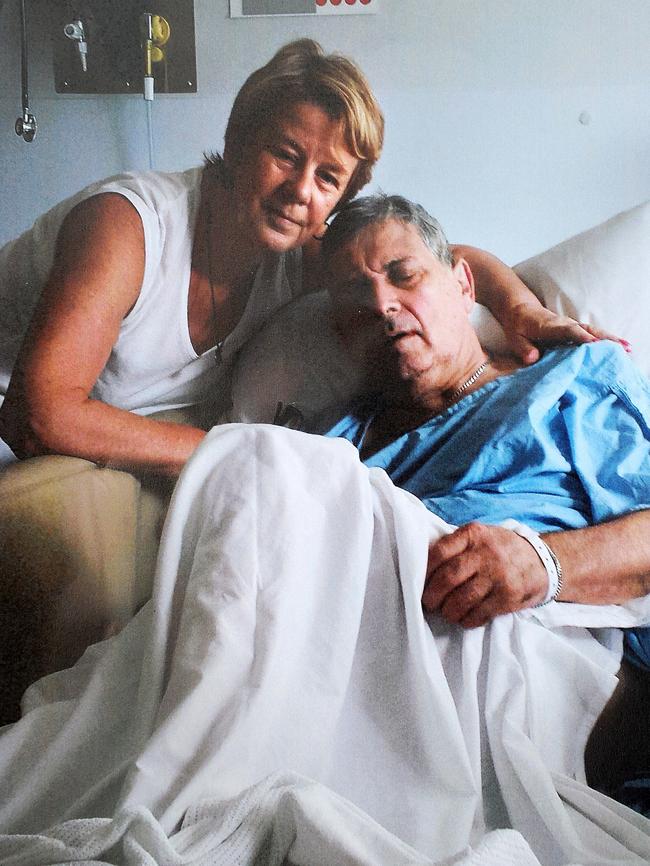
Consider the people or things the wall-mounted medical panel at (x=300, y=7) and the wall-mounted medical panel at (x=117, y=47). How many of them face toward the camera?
2

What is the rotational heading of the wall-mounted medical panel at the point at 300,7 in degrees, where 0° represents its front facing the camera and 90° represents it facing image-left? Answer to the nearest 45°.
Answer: approximately 0°

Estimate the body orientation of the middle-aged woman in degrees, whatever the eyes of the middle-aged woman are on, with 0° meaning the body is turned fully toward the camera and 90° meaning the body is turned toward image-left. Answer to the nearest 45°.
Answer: approximately 315°

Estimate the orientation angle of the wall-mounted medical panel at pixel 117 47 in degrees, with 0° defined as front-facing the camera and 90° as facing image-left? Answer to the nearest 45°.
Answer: approximately 0°
